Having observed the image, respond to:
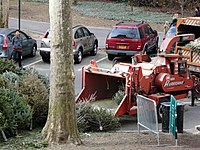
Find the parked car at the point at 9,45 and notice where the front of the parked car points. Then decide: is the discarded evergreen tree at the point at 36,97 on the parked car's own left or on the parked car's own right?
on the parked car's own right

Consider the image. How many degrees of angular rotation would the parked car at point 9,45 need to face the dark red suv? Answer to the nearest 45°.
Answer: approximately 45° to its right

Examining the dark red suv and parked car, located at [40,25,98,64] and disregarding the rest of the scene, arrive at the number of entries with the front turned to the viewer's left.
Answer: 0

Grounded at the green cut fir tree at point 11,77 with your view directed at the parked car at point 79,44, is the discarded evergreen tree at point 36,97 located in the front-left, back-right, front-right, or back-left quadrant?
back-right

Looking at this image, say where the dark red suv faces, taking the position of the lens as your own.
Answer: facing away from the viewer and to the right of the viewer

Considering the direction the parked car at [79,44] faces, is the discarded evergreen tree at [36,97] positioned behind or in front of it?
behind
